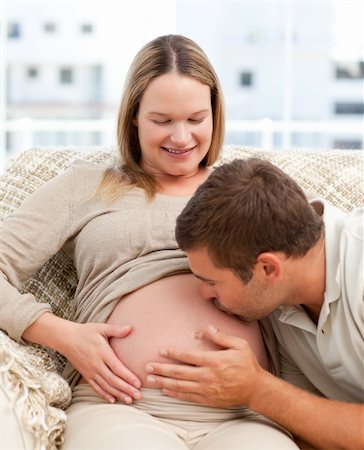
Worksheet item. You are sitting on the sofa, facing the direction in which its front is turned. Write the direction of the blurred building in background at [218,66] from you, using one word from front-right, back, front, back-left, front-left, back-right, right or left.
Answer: back

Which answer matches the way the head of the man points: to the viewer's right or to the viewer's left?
to the viewer's left

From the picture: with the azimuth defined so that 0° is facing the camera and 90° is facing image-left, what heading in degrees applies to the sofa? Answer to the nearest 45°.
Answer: approximately 0°
